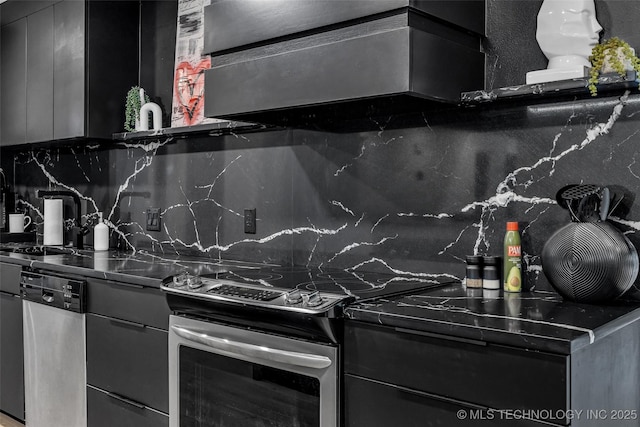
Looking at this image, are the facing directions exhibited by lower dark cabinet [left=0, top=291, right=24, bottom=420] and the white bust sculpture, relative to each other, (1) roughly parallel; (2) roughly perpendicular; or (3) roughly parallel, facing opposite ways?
roughly perpendicular

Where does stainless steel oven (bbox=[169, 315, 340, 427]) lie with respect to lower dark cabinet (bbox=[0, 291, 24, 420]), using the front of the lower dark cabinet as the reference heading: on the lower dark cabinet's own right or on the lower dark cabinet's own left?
on the lower dark cabinet's own left

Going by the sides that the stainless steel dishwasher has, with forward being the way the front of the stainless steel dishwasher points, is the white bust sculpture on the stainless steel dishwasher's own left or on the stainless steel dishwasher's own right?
on the stainless steel dishwasher's own left

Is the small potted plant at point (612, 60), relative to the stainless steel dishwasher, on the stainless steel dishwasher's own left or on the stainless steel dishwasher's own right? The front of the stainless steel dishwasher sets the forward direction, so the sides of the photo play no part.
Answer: on the stainless steel dishwasher's own left

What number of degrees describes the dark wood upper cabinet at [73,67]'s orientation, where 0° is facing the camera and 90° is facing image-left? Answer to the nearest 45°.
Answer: approximately 45°

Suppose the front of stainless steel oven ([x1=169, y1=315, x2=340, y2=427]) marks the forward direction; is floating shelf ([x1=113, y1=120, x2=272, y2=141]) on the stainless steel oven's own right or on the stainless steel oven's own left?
on the stainless steel oven's own right
